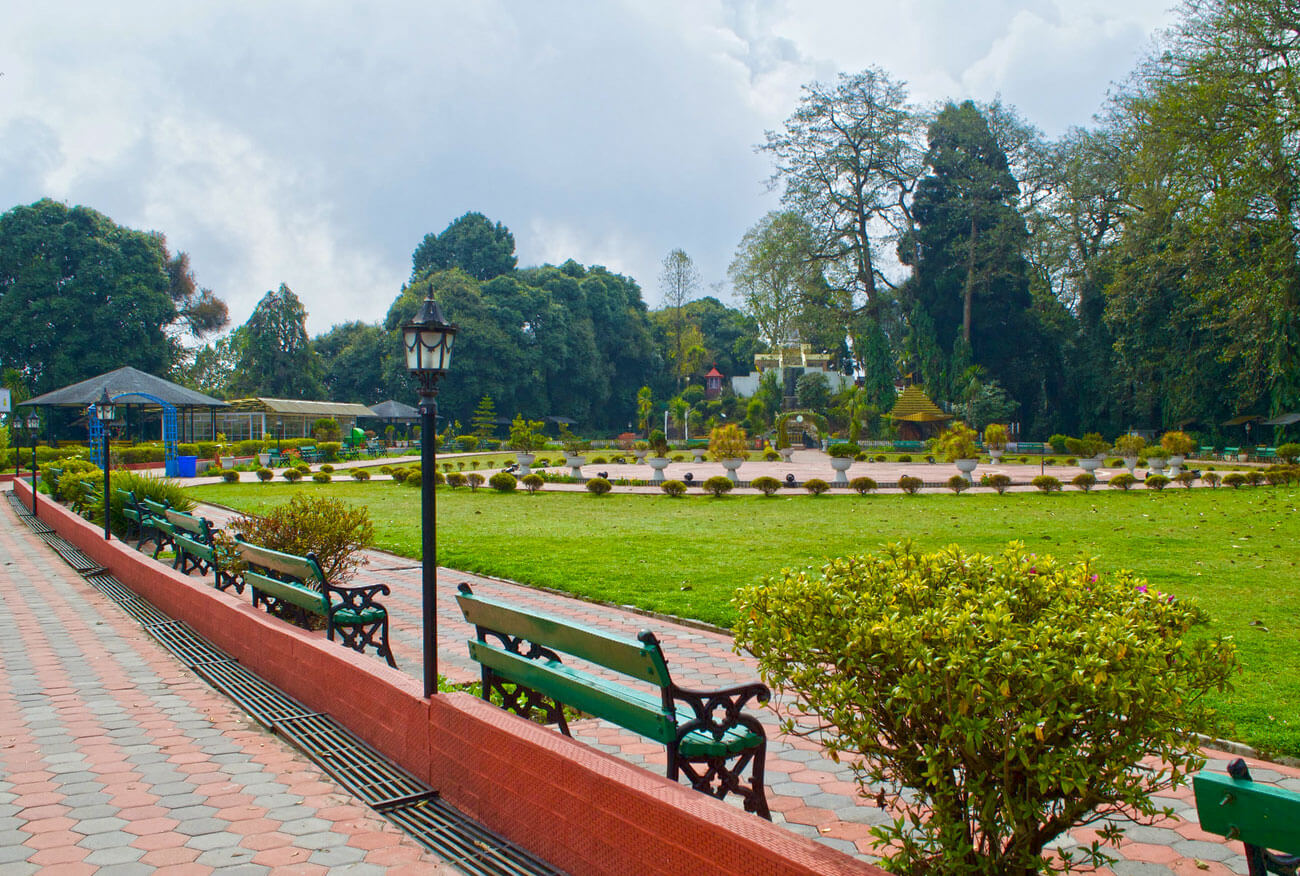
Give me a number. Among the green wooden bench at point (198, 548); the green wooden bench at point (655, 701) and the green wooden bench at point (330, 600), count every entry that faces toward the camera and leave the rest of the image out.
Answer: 0

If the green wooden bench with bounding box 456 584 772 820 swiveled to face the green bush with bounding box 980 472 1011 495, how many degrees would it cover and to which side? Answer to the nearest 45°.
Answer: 0° — it already faces it

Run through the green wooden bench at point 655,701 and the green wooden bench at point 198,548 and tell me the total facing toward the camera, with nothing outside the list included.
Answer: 0

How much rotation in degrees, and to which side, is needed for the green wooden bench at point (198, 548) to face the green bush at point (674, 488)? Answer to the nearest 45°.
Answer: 0° — it already faces it

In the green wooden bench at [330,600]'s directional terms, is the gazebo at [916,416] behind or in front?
in front

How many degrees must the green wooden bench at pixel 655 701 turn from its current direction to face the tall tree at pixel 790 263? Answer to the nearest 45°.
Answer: approximately 45° to its left

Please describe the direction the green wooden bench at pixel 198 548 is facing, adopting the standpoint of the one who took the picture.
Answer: facing away from the viewer and to the right of the viewer

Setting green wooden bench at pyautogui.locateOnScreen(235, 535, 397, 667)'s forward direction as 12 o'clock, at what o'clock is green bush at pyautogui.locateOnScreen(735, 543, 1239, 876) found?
The green bush is roughly at 4 o'clock from the green wooden bench.

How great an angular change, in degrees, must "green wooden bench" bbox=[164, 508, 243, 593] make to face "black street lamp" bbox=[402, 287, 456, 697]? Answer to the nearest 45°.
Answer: approximately 135° to its right

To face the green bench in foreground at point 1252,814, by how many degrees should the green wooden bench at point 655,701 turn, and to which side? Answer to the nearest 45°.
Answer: approximately 90° to its right

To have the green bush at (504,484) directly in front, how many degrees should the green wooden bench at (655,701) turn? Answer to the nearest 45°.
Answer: approximately 45° to its left

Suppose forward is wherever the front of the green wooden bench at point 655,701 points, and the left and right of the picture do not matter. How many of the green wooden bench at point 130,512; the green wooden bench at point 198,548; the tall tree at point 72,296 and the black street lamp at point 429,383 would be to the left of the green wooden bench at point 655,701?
4

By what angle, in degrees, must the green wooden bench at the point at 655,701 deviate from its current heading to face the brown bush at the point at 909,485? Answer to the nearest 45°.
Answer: approximately 45° to its left

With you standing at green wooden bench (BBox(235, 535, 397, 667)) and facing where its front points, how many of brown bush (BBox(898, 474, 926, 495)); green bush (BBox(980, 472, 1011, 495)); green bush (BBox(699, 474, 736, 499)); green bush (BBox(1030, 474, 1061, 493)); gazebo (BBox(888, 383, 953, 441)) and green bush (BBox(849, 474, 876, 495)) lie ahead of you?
6

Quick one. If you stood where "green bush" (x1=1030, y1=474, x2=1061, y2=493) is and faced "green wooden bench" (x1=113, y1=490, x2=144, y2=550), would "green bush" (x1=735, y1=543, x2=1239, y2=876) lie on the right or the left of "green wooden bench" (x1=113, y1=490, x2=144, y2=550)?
left

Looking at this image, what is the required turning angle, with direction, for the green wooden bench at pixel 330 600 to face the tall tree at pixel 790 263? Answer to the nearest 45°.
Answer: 0° — it already faces it

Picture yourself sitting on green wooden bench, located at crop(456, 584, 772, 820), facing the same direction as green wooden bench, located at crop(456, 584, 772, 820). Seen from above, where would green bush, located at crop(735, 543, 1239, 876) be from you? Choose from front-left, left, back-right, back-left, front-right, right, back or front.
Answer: right

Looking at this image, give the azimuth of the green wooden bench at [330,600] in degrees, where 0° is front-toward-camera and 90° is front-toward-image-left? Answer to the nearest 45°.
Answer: approximately 225°

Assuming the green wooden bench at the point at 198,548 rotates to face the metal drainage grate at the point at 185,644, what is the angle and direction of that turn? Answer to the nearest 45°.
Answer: approximately 135° to its right
